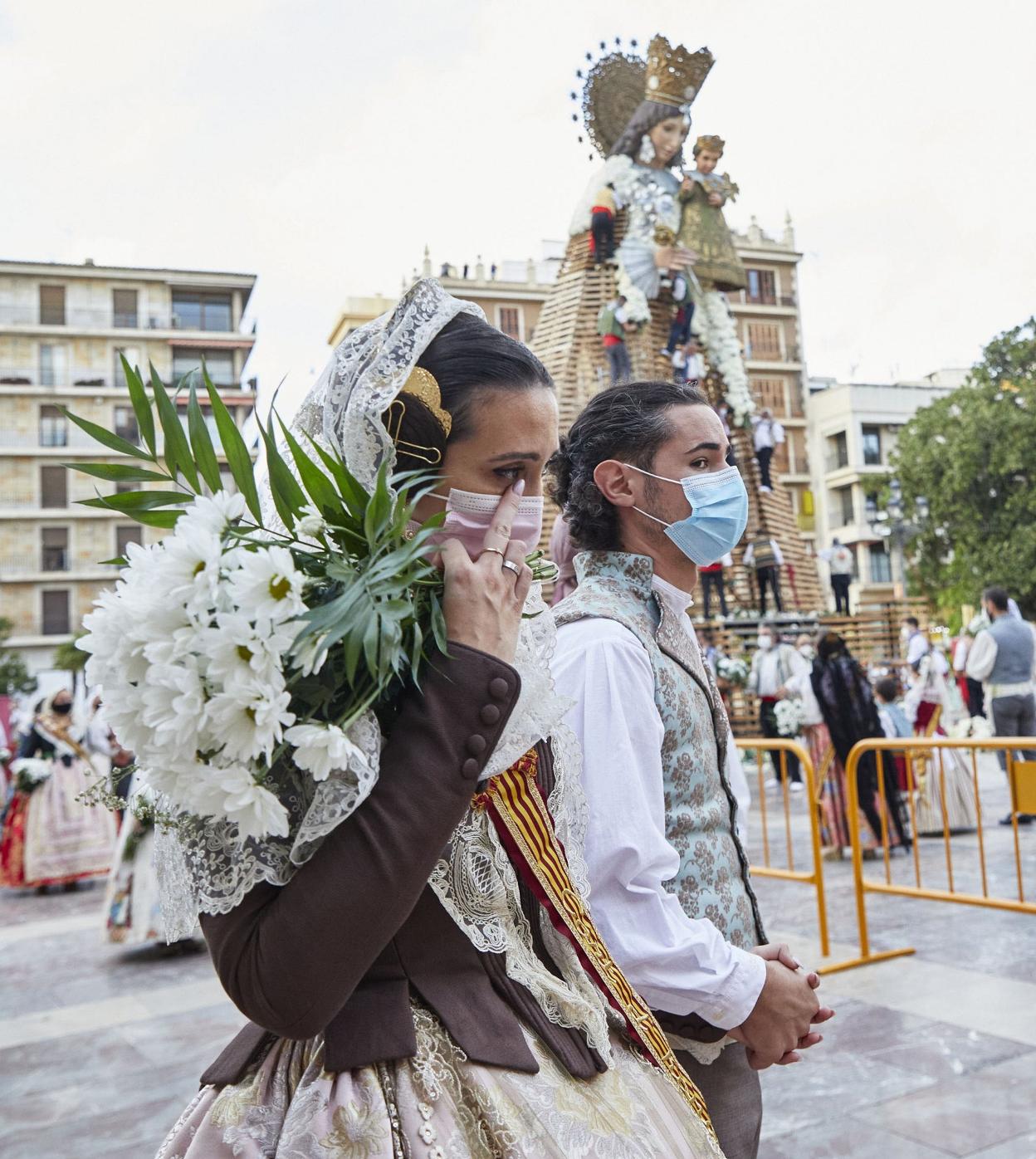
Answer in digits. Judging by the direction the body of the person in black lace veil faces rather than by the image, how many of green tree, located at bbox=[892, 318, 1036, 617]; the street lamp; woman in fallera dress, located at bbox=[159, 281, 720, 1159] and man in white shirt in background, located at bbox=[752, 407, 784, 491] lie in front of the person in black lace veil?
3

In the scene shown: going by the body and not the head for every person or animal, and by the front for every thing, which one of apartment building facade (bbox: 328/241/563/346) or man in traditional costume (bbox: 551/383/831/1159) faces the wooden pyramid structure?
the apartment building facade

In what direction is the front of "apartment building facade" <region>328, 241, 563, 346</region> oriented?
toward the camera

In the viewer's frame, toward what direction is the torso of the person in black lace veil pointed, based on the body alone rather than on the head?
away from the camera

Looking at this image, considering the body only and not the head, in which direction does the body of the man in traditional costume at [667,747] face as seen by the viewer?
to the viewer's right

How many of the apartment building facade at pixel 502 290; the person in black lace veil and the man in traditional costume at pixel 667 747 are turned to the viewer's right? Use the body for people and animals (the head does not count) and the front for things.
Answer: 1

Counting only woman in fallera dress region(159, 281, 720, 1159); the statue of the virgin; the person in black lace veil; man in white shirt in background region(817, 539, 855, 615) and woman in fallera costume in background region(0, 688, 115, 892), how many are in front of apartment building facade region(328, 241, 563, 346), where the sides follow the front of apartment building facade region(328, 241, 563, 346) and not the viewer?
5

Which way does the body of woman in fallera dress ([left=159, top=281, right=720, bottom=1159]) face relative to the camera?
to the viewer's right

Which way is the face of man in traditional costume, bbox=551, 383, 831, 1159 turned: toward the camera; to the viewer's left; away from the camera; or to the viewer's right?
to the viewer's right

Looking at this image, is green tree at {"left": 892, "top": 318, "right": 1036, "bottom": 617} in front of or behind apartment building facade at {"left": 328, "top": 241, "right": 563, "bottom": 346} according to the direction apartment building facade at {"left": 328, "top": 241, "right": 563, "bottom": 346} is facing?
in front

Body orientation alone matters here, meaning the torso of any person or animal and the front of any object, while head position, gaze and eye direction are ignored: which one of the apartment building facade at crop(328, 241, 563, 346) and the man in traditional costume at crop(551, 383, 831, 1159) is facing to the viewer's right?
the man in traditional costume
